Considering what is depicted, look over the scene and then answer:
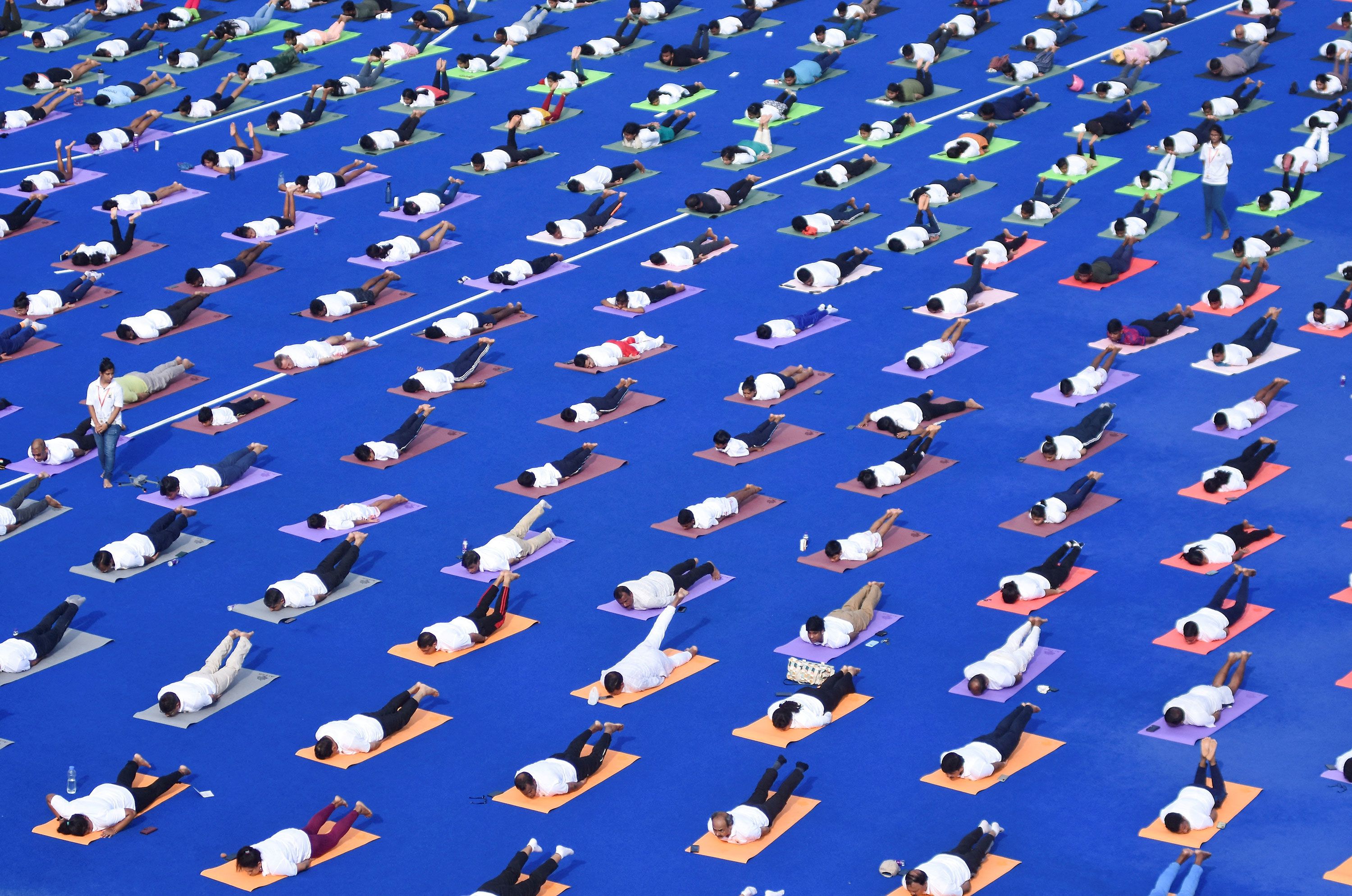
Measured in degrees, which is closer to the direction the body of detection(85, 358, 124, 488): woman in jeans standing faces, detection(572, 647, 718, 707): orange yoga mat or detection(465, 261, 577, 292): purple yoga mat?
the orange yoga mat

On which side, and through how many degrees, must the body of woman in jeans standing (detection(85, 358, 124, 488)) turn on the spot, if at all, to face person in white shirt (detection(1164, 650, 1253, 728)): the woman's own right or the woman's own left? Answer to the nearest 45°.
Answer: approximately 45° to the woman's own left

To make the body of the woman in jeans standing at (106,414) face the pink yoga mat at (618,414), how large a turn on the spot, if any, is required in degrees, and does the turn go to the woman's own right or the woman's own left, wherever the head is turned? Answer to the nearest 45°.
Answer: approximately 90° to the woman's own left

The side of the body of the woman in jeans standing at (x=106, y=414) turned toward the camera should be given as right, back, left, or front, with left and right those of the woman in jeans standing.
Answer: front

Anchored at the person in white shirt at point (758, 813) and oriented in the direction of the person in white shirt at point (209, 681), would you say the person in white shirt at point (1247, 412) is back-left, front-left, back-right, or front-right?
back-right

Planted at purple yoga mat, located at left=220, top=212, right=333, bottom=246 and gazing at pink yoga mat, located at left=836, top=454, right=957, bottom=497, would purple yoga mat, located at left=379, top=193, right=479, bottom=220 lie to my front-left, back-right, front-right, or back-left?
front-left

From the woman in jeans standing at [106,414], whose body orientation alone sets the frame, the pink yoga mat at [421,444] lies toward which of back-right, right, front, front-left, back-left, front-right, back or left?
left

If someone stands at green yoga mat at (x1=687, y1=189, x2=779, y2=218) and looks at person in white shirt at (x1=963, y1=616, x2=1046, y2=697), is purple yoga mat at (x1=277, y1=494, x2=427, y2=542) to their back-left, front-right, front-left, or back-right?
front-right

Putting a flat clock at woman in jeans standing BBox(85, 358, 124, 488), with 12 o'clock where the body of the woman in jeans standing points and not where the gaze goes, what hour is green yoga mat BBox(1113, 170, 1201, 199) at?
The green yoga mat is roughly at 9 o'clock from the woman in jeans standing.

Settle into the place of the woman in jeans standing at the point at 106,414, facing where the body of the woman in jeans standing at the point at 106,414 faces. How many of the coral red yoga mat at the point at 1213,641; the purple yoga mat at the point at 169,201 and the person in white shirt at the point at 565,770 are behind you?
1

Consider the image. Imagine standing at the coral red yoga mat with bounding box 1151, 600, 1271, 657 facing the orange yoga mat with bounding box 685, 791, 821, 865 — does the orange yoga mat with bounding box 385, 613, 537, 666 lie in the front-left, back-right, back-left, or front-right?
front-right

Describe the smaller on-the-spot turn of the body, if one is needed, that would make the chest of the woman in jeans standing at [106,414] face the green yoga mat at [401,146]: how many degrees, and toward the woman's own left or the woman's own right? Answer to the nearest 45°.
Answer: approximately 135° to the woman's own left

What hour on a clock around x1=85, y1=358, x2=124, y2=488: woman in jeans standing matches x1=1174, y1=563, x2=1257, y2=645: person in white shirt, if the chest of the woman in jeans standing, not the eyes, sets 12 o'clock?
The person in white shirt is roughly at 10 o'clock from the woman in jeans standing.

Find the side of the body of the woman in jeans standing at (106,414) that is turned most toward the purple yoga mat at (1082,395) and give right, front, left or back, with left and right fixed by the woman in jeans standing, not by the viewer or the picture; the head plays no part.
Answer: left

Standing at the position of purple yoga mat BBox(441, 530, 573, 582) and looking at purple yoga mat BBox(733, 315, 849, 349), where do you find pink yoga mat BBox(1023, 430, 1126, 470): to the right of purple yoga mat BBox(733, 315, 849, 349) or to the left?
right

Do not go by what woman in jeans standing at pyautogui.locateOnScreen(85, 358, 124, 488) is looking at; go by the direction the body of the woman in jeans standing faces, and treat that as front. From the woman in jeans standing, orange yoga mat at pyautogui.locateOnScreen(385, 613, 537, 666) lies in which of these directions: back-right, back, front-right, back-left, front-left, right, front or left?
front-left
